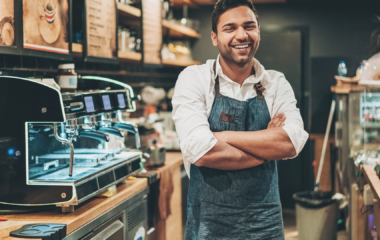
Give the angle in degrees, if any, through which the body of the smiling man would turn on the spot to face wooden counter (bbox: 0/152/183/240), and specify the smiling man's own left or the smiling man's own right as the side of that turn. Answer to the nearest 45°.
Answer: approximately 90° to the smiling man's own right

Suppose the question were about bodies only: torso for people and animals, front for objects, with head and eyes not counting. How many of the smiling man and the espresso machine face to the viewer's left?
0

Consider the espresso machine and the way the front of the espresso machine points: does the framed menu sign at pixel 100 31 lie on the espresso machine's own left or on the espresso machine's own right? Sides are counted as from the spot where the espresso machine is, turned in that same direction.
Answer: on the espresso machine's own left

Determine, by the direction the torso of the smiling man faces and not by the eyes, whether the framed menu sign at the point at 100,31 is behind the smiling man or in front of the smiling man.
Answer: behind

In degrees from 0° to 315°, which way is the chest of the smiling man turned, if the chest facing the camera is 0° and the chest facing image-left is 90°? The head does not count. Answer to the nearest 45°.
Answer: approximately 0°

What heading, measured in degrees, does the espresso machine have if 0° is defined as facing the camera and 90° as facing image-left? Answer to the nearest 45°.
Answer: approximately 315°
